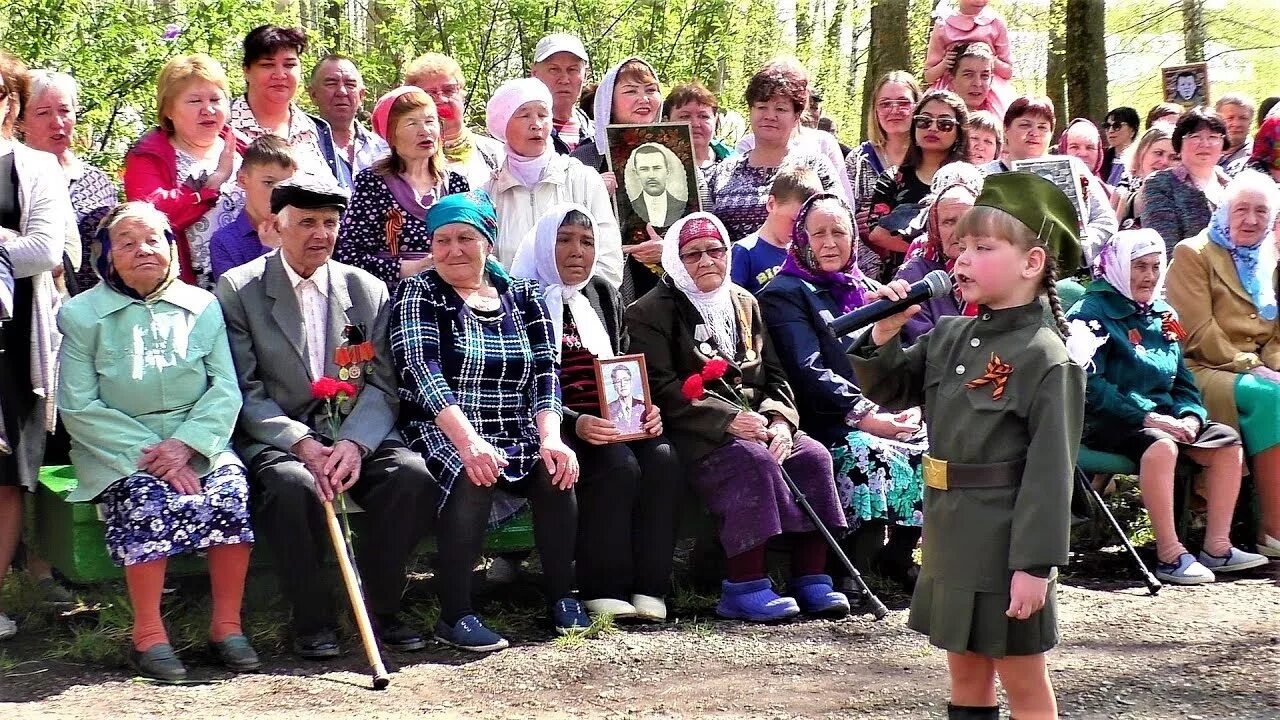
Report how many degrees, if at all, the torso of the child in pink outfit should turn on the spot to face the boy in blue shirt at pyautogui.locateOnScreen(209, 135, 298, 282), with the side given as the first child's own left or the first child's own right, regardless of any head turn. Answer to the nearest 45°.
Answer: approximately 45° to the first child's own right

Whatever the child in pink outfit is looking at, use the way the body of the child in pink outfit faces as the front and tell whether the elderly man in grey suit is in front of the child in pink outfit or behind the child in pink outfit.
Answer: in front

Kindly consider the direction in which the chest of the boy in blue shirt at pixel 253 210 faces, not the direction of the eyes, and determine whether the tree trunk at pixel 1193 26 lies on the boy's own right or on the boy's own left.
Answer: on the boy's own left

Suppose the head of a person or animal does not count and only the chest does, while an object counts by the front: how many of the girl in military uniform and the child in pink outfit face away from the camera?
0

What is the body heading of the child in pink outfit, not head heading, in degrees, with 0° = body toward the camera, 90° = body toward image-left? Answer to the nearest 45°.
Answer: approximately 0°

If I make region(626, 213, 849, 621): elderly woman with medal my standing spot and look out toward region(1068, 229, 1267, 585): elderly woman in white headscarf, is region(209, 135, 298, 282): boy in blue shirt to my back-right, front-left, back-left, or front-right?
back-left

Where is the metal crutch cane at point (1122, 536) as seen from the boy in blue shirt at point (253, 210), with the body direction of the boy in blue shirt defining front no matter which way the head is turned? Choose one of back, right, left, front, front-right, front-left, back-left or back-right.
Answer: front-left

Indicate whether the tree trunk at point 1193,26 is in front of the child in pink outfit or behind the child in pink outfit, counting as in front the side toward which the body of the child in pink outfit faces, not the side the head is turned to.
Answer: behind

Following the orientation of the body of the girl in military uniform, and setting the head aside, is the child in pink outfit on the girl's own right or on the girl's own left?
on the girl's own right

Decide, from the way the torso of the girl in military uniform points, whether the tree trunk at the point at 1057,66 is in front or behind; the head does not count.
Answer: behind

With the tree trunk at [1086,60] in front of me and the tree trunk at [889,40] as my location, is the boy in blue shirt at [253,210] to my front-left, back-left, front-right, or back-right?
back-right

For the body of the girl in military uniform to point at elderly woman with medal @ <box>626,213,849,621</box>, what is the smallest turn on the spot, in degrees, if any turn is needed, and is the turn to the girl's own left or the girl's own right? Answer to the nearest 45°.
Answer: approximately 90° to the girl's own right

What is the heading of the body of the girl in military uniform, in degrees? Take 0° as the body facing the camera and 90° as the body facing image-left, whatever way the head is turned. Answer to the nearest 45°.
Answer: approximately 45°
